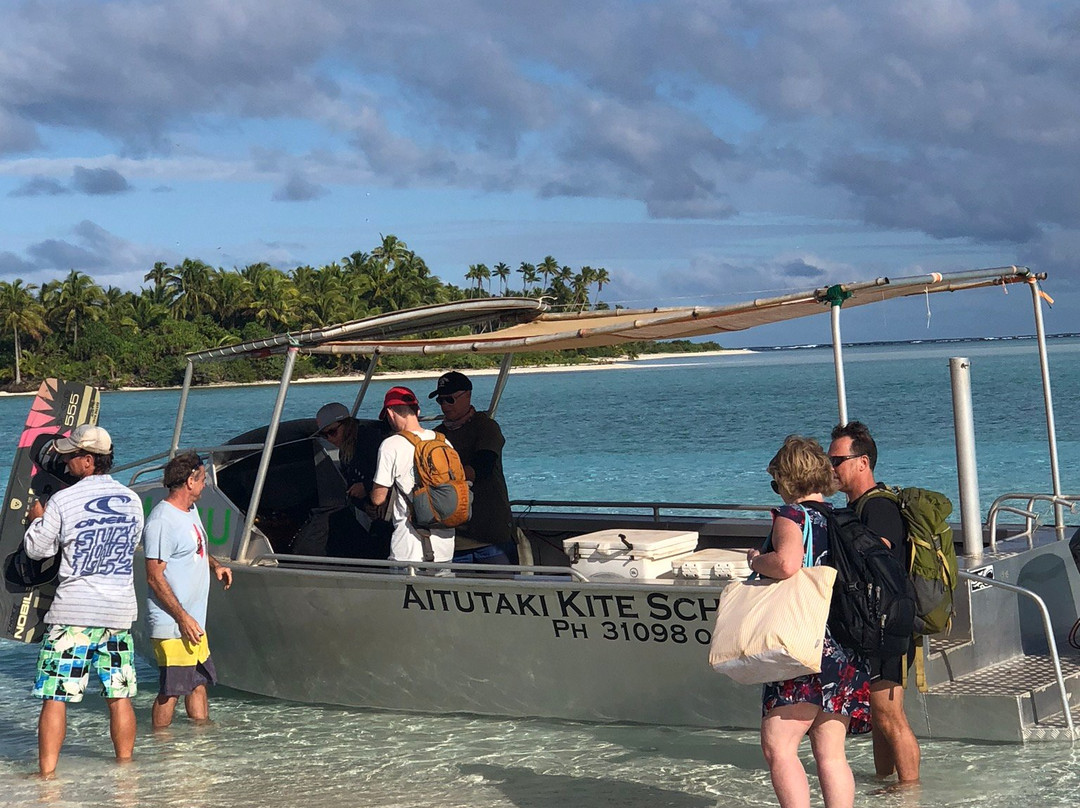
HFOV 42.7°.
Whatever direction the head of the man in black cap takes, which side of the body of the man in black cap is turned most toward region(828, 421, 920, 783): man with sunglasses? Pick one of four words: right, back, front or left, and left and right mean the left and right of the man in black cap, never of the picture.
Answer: left

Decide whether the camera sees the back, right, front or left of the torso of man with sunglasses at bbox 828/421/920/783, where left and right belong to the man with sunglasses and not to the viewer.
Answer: left

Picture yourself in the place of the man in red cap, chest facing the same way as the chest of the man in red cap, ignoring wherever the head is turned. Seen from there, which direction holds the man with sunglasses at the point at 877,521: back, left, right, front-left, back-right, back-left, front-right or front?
back

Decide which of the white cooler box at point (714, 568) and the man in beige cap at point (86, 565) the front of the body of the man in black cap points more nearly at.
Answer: the man in beige cap

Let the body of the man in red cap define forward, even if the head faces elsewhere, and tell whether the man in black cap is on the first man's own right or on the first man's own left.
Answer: on the first man's own right

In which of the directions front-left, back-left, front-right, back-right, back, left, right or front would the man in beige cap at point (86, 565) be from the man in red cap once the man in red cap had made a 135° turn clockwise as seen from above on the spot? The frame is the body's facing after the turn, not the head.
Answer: back-right

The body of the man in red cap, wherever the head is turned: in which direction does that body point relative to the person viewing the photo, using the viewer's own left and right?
facing away from the viewer and to the left of the viewer

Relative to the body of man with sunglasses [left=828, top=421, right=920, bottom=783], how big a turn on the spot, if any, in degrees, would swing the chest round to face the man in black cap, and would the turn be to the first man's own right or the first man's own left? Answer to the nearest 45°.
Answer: approximately 45° to the first man's own right

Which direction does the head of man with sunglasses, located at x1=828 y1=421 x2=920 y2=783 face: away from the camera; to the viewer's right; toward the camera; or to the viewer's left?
to the viewer's left

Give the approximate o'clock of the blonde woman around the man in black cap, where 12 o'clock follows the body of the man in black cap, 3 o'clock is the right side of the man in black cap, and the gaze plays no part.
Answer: The blonde woman is roughly at 10 o'clock from the man in black cap.
